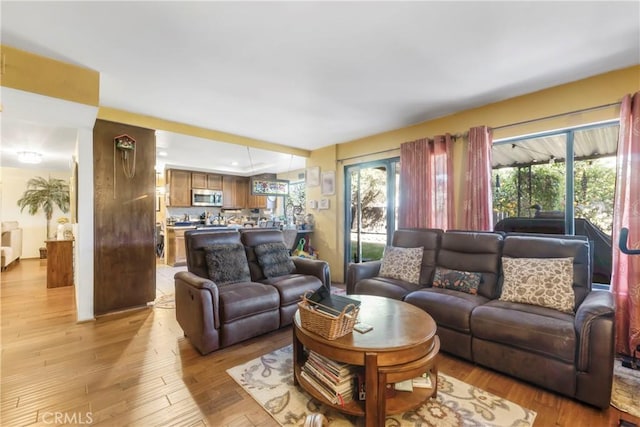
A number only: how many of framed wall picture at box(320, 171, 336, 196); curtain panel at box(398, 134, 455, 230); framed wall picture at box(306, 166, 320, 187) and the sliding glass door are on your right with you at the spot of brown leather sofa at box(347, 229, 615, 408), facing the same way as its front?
4

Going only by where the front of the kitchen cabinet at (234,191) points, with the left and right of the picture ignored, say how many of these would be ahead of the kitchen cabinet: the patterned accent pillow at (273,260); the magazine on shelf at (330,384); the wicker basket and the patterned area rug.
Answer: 4

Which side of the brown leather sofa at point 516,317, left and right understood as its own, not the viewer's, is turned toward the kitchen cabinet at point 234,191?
right

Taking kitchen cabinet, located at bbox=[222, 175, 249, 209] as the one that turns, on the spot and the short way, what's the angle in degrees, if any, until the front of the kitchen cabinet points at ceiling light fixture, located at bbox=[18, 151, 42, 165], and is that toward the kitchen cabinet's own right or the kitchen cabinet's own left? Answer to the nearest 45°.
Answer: approximately 45° to the kitchen cabinet's own right

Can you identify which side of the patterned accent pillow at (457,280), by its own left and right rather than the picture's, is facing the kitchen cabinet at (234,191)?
right

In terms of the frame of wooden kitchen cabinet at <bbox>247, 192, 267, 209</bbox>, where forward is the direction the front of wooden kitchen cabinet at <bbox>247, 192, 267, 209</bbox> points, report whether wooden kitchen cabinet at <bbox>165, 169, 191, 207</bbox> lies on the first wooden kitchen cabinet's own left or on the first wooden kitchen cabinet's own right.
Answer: on the first wooden kitchen cabinet's own right

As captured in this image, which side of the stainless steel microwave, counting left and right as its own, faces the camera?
front

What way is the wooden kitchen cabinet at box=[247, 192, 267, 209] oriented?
toward the camera

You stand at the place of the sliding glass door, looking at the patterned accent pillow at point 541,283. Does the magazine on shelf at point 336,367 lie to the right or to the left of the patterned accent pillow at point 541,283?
right

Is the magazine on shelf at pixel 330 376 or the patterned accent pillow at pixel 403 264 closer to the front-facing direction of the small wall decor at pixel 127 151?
the magazine on shelf

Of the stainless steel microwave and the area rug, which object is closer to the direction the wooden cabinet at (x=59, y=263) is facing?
the area rug

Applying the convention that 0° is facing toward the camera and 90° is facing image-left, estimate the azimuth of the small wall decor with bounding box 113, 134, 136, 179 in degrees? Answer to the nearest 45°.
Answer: approximately 0°

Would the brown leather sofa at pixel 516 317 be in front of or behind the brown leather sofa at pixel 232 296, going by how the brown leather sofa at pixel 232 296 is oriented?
in front

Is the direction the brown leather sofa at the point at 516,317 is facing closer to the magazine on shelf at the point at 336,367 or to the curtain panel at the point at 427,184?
the magazine on shelf
